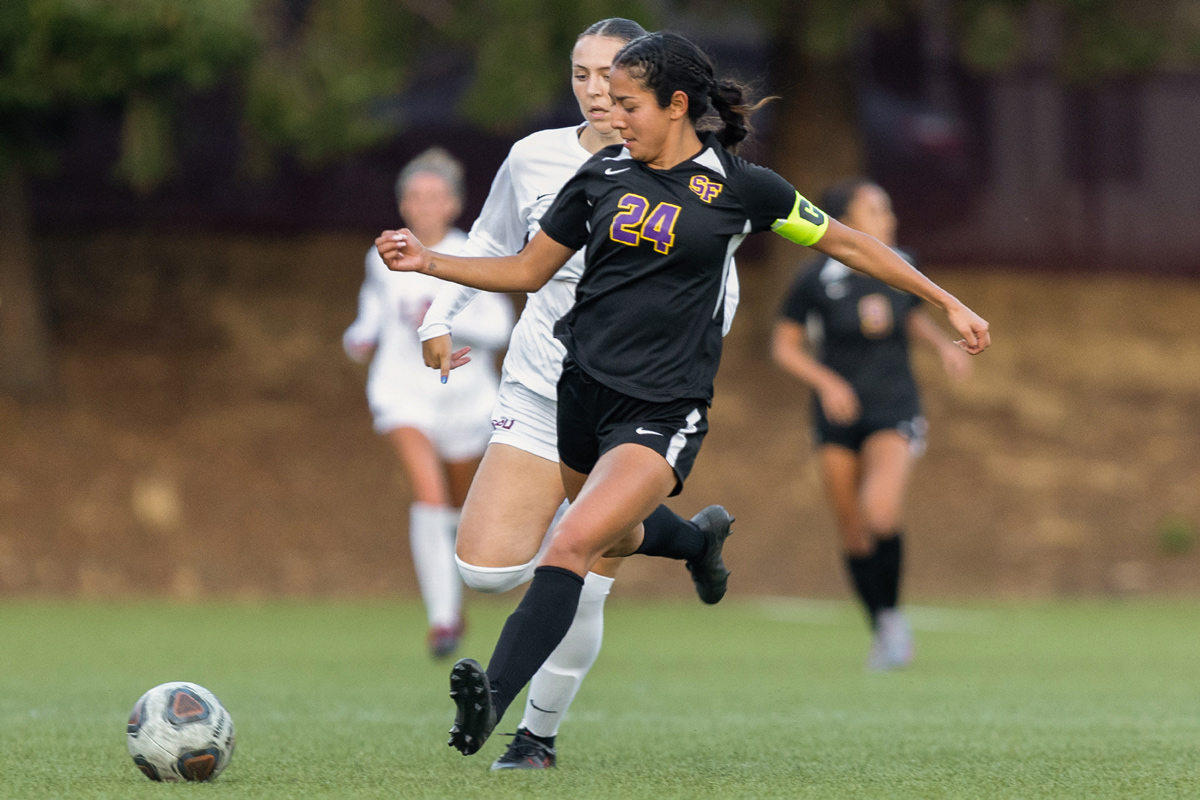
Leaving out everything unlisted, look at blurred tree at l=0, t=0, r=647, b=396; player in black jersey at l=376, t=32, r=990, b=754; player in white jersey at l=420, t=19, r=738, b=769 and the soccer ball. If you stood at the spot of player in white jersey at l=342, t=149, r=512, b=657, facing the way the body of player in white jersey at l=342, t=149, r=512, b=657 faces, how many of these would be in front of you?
3

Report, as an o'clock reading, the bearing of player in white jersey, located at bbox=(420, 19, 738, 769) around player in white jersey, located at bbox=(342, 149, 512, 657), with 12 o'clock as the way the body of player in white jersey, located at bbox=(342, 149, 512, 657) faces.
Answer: player in white jersey, located at bbox=(420, 19, 738, 769) is roughly at 12 o'clock from player in white jersey, located at bbox=(342, 149, 512, 657).

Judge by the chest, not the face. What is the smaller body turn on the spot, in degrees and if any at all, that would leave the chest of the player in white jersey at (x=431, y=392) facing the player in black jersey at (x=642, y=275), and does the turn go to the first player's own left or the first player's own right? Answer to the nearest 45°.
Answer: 0° — they already face them

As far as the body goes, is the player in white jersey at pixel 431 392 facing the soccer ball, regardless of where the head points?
yes

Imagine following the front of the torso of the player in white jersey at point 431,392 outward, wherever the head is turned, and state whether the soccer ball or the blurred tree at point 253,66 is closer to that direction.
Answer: the soccer ball

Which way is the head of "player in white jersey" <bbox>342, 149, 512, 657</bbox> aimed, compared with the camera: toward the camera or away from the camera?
toward the camera

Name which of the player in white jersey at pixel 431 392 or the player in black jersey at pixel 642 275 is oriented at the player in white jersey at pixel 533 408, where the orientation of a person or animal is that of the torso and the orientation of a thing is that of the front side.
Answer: the player in white jersey at pixel 431 392

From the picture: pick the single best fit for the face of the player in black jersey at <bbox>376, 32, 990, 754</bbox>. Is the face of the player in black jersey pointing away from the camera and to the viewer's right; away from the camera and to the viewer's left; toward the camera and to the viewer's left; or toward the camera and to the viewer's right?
toward the camera and to the viewer's left

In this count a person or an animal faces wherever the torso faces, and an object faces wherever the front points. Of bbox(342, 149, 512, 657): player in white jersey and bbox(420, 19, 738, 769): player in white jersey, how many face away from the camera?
0

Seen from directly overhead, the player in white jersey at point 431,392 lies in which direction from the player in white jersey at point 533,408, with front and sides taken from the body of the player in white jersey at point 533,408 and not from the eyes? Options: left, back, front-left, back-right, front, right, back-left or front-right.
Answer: back-right

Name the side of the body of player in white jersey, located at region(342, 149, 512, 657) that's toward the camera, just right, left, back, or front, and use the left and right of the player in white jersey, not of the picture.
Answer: front

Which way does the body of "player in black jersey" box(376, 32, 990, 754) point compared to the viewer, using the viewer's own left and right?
facing the viewer and to the left of the viewer
